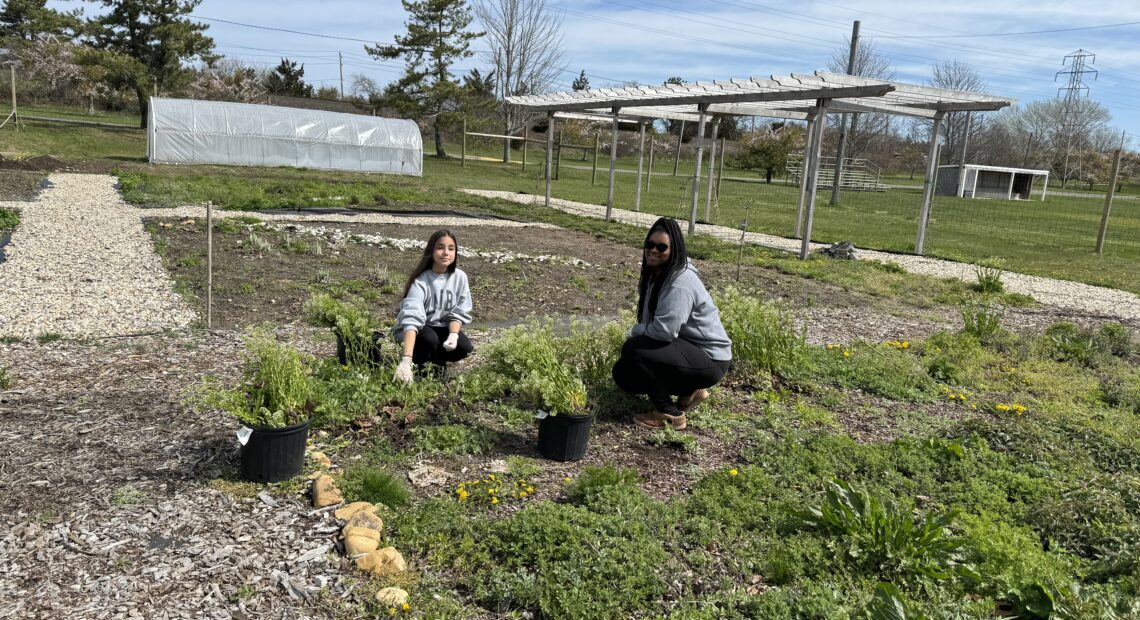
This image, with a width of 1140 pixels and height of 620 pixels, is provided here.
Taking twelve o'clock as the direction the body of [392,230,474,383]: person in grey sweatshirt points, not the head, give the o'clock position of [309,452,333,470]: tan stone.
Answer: The tan stone is roughly at 1 o'clock from the person in grey sweatshirt.

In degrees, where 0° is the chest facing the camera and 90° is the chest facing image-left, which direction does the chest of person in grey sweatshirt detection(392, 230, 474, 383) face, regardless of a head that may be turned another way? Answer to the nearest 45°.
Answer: approximately 0°

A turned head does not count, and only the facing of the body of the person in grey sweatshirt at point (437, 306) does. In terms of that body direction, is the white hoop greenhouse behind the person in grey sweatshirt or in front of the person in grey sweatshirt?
behind

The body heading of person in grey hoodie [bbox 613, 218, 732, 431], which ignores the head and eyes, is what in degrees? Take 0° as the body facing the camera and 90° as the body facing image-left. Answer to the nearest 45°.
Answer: approximately 90°
